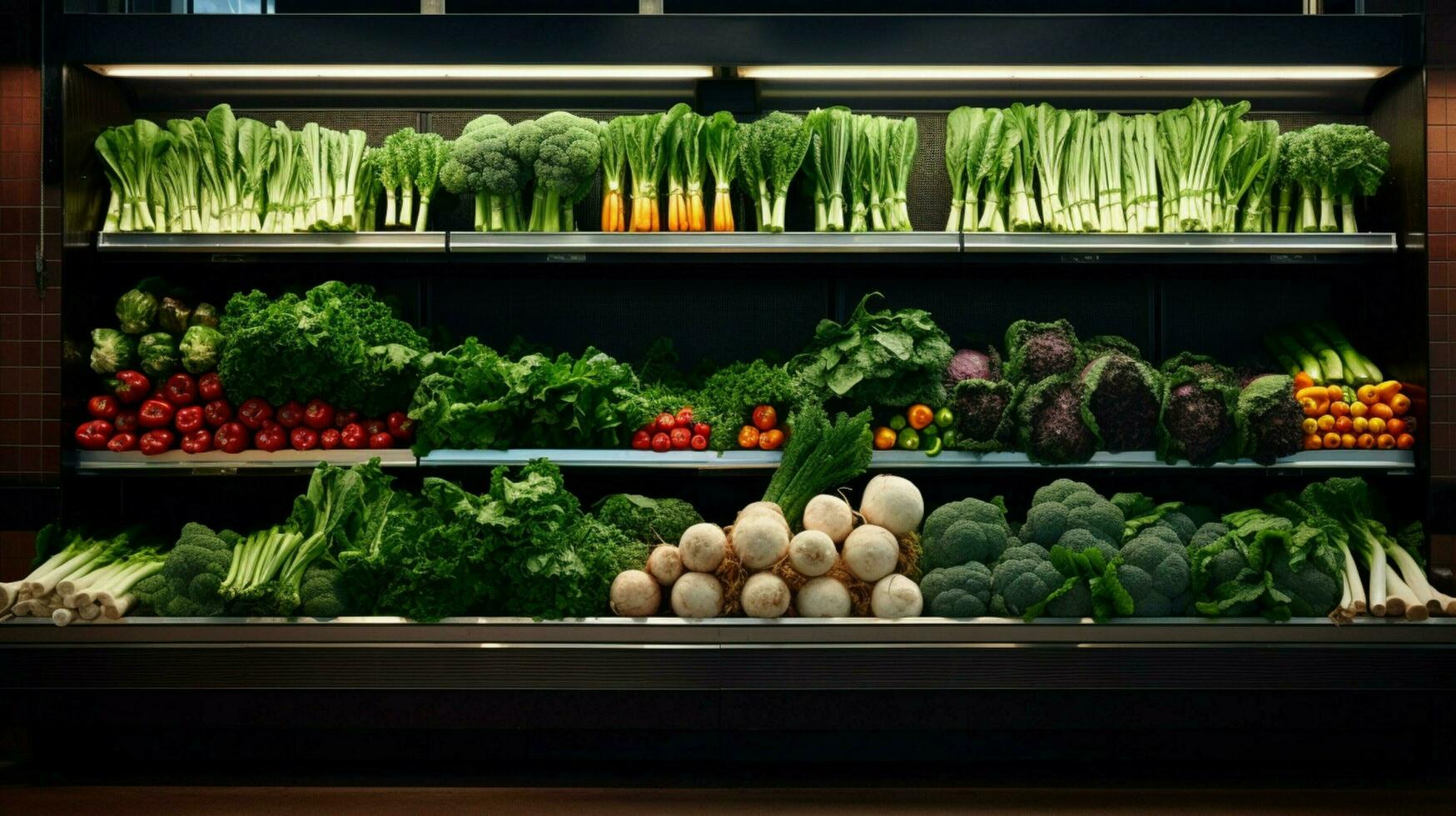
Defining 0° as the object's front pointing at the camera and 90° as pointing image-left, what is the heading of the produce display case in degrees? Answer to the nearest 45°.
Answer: approximately 0°
